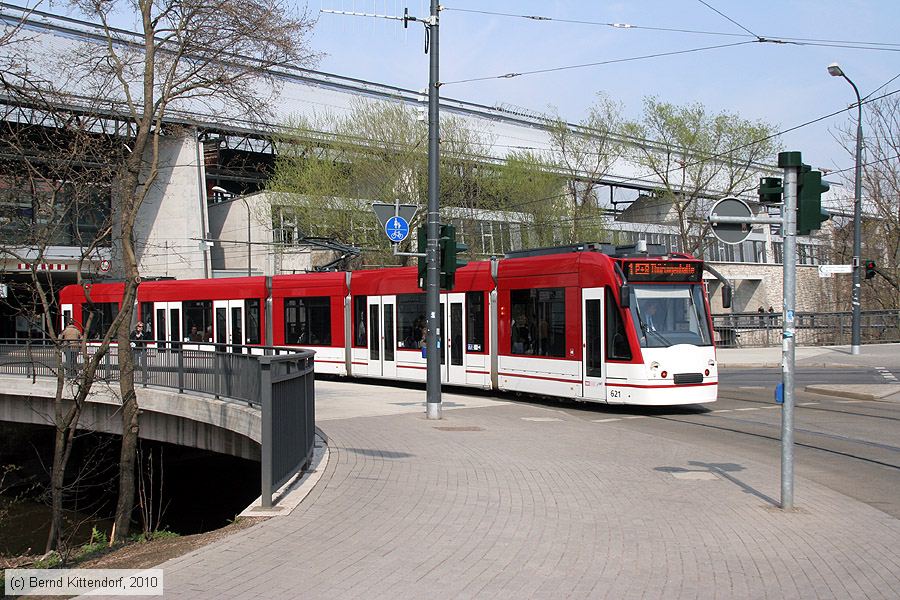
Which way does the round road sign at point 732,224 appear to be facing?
away from the camera

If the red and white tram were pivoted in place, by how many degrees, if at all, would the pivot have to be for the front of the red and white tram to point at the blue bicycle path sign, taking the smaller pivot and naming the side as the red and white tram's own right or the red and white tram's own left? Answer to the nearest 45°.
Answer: approximately 90° to the red and white tram's own right

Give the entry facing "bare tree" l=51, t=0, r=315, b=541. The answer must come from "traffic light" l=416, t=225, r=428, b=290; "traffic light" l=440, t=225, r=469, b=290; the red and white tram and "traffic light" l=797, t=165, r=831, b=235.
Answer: "traffic light" l=416, t=225, r=428, b=290

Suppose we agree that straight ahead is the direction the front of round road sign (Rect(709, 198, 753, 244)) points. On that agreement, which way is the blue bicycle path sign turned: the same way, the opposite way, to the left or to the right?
the opposite way

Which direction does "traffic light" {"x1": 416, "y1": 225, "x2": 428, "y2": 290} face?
to the viewer's left

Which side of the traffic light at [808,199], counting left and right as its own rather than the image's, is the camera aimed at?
right

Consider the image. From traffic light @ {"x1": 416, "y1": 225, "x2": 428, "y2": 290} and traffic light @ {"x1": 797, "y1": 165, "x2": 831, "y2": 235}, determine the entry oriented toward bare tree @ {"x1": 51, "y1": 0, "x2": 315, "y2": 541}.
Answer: traffic light @ {"x1": 416, "y1": 225, "x2": 428, "y2": 290}

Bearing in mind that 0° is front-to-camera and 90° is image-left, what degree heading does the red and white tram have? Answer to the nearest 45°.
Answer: approximately 315°

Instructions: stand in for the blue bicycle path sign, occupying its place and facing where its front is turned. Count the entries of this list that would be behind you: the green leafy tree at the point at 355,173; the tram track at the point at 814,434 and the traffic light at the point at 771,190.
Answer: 1

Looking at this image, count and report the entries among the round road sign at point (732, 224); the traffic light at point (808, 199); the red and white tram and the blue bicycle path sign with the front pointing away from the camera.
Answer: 1

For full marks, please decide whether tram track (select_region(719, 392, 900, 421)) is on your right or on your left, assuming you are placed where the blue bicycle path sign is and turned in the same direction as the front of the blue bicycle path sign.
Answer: on your left

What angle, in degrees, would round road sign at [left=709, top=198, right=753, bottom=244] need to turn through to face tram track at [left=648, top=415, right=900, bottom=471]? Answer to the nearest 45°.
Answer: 0° — it already faces it

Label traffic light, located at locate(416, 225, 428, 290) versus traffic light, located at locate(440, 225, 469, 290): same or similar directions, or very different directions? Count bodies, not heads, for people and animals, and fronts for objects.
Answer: very different directions
